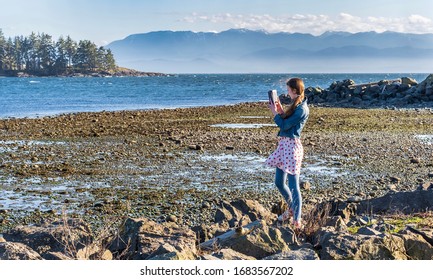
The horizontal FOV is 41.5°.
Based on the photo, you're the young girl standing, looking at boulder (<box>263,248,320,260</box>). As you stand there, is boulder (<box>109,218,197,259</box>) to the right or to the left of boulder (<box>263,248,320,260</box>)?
right

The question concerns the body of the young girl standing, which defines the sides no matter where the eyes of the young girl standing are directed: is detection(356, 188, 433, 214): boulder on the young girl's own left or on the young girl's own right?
on the young girl's own right

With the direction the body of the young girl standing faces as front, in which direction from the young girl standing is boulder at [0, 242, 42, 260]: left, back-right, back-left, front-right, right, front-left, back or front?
front-left

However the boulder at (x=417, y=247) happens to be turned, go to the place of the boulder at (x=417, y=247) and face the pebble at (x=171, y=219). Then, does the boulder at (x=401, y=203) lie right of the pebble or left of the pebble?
right

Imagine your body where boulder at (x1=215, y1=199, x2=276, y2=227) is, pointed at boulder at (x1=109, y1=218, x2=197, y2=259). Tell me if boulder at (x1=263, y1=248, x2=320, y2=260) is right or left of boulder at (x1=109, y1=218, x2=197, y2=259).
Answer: left

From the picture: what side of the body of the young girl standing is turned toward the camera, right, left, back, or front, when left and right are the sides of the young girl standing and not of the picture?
left

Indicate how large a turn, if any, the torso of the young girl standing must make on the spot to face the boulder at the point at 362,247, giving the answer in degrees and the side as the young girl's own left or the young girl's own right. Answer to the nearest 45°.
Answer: approximately 135° to the young girl's own left

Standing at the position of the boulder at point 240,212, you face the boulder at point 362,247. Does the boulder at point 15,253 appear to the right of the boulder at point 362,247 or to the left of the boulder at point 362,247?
right

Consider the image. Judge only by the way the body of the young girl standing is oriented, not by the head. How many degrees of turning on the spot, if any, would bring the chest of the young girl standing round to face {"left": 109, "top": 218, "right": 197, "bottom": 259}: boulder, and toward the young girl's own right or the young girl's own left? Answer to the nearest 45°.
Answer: approximately 45° to the young girl's own left

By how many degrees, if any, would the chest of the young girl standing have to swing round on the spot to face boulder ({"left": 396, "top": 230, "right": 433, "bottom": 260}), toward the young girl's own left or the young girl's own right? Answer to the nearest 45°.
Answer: approximately 135° to the young girl's own left

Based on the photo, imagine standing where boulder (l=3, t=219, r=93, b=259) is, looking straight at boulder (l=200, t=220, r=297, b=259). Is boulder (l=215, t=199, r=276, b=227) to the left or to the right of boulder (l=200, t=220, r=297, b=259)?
left

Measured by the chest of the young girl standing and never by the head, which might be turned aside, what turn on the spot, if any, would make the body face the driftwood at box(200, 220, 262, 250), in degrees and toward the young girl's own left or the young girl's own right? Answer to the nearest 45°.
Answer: approximately 45° to the young girl's own left

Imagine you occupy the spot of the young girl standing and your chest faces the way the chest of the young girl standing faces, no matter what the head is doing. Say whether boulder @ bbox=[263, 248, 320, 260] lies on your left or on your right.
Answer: on your left

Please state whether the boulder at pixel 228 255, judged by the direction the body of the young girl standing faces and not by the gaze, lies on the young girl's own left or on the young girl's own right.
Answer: on the young girl's own left
